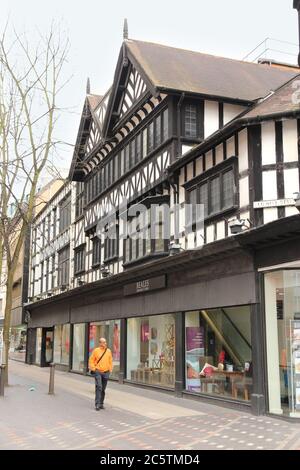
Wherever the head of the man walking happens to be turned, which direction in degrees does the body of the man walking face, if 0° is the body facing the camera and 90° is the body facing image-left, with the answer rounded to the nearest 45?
approximately 0°

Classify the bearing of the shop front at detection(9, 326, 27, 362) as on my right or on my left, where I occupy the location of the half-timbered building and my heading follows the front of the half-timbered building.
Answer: on my right

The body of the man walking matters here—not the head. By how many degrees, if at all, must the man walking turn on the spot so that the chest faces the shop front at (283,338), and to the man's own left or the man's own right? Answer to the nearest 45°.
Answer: approximately 45° to the man's own left

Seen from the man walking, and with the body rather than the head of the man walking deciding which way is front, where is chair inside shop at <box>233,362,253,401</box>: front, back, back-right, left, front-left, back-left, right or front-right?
left

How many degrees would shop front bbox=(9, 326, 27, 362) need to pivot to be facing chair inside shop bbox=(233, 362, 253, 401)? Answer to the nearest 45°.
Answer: approximately 45° to its left

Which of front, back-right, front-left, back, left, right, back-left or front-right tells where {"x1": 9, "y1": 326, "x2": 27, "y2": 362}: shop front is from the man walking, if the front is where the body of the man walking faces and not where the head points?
back

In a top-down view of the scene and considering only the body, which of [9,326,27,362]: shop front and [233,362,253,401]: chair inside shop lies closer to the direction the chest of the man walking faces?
the chair inside shop

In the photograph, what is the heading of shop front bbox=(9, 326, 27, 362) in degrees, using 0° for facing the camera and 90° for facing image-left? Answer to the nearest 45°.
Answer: approximately 45°
